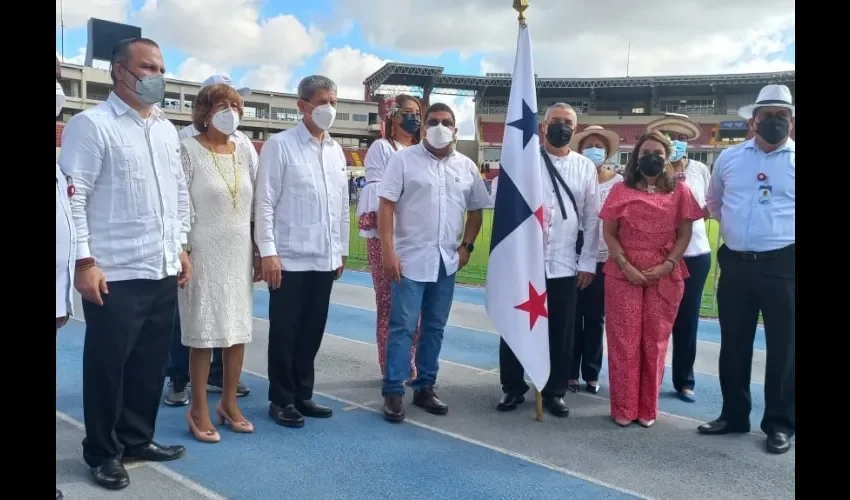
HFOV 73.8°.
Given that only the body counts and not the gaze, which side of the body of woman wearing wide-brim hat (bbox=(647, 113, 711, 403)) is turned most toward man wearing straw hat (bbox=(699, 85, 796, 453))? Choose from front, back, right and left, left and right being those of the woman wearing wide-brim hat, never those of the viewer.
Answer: front

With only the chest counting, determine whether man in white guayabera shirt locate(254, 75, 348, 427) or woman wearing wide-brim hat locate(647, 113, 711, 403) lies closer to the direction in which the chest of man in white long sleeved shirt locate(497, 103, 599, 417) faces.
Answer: the man in white guayabera shirt

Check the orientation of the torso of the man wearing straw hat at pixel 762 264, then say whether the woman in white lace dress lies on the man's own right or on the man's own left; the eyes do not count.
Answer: on the man's own right

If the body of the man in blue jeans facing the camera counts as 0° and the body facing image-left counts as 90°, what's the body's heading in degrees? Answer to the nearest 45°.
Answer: approximately 0°

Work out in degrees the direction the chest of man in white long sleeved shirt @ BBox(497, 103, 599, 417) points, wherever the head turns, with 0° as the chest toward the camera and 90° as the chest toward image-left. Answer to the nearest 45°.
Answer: approximately 0°

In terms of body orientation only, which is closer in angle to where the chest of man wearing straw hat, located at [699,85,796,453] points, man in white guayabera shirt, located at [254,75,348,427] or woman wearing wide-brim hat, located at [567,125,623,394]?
the man in white guayabera shirt

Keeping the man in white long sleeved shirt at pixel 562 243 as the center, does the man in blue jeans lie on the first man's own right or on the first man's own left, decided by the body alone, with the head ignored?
on the first man's own right

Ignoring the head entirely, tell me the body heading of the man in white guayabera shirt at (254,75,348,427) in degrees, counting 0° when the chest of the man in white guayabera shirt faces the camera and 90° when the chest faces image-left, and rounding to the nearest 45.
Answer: approximately 315°
